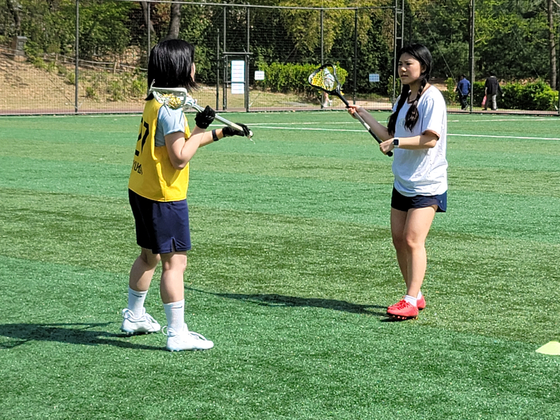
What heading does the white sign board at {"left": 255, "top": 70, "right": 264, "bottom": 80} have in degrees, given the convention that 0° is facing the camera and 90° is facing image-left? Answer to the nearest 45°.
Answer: approximately 0°

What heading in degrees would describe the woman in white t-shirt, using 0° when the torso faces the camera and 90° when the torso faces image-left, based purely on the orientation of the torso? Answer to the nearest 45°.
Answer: approximately 45°

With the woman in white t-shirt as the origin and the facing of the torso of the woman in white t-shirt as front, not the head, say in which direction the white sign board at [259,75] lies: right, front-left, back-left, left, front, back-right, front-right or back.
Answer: back-right

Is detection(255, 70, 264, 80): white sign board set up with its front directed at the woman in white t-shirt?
yes
